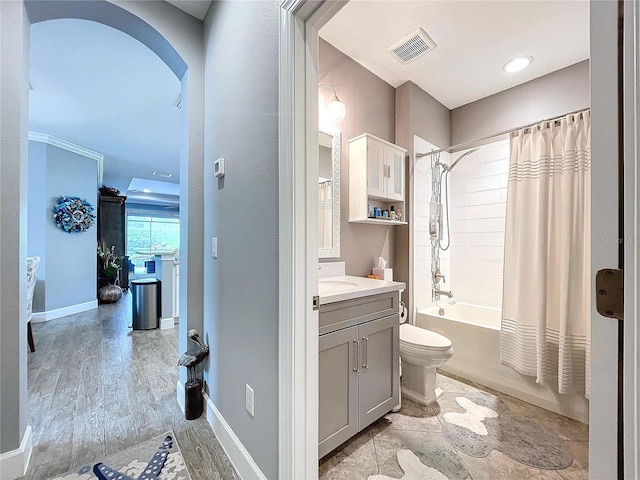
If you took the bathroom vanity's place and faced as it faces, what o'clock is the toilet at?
The toilet is roughly at 9 o'clock from the bathroom vanity.

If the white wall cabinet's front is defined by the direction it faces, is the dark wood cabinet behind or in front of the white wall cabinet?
behind

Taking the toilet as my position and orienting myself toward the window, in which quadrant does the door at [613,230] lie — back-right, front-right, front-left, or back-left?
back-left

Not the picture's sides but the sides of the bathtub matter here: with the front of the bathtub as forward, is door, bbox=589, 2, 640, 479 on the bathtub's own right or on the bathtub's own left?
on the bathtub's own left

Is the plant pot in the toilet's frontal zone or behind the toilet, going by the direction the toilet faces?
behind
